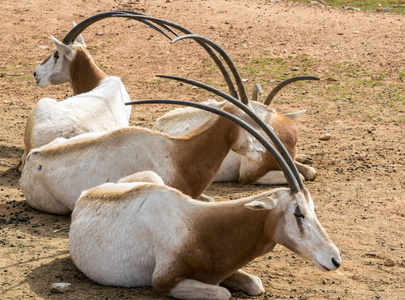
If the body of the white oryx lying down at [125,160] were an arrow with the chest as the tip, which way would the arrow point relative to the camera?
to the viewer's right

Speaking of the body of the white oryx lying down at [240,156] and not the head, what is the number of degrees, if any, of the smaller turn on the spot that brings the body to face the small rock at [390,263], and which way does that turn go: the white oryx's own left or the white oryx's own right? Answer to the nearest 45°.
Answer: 0° — it already faces it

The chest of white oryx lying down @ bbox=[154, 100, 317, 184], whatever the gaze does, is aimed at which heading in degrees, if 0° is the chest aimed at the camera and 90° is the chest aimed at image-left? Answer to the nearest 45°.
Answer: approximately 315°

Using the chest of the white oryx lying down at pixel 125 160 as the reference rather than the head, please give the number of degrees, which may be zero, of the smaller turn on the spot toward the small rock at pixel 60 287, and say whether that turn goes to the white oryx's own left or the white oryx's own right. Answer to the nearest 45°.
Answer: approximately 90° to the white oryx's own right

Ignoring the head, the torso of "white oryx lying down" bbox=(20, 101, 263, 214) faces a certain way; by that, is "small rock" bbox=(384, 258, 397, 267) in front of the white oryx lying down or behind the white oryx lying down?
in front

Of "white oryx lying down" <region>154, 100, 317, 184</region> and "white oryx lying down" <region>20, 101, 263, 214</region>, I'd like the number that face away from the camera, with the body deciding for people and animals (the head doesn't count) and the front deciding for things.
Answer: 0

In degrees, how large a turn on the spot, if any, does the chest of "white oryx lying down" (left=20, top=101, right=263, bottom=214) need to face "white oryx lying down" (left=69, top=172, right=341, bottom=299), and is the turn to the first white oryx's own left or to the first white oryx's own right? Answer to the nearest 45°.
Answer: approximately 90° to the first white oryx's own right

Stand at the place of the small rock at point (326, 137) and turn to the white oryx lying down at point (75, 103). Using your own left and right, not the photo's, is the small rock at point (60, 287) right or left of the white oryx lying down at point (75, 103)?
left

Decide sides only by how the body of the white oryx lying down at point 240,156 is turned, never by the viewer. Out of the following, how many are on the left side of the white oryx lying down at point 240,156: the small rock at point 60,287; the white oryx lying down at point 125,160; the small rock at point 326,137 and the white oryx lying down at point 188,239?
1

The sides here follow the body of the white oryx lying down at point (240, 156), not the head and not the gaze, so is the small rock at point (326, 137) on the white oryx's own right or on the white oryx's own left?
on the white oryx's own left
